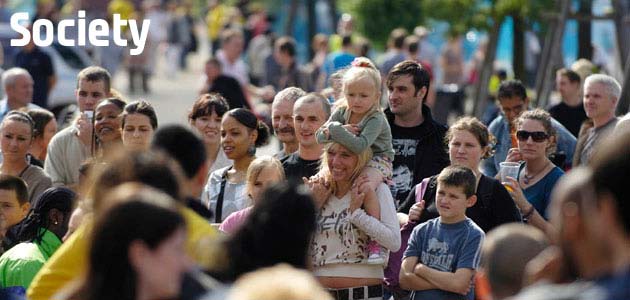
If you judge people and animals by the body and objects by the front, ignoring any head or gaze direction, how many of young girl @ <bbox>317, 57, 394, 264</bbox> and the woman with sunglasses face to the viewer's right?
0

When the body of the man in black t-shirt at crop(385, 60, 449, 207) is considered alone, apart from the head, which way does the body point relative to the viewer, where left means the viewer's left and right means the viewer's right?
facing the viewer and to the left of the viewer

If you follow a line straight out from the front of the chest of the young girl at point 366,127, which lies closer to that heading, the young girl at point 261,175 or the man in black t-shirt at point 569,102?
the young girl

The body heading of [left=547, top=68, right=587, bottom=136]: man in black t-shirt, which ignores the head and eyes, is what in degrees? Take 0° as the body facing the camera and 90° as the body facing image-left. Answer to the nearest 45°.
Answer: approximately 45°

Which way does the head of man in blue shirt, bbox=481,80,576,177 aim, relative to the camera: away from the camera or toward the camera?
toward the camera

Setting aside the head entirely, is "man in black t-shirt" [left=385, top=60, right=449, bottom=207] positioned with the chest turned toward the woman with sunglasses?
no

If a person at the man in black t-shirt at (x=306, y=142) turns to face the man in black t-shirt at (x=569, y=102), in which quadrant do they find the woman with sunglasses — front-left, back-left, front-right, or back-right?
front-right

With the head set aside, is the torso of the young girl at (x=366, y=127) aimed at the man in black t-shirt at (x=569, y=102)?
no

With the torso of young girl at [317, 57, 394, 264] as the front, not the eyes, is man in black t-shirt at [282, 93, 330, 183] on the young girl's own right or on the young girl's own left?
on the young girl's own right

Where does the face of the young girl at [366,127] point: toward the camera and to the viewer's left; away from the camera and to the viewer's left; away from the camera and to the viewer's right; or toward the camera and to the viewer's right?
toward the camera and to the viewer's left
